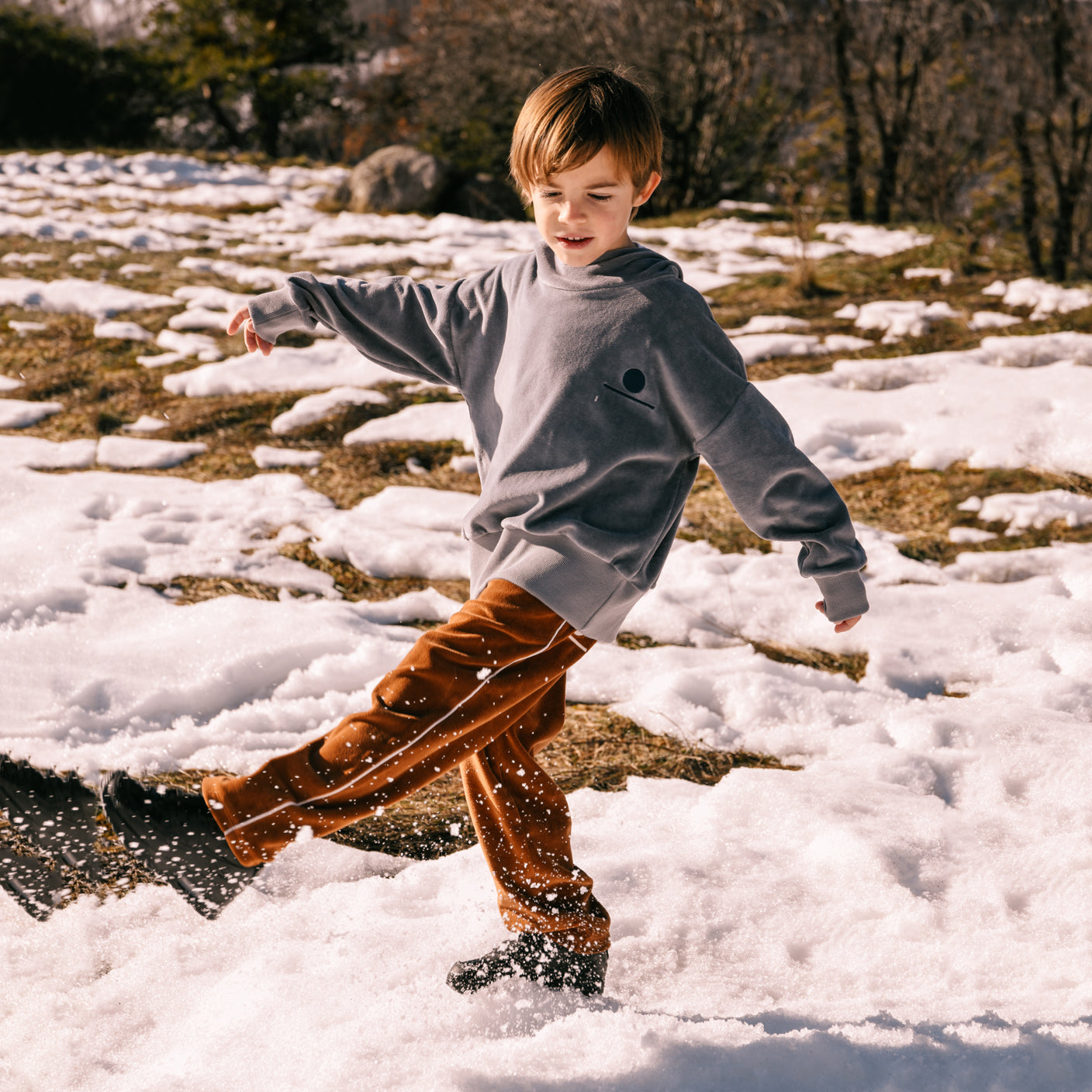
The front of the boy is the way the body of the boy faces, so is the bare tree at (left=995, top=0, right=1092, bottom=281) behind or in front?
behind

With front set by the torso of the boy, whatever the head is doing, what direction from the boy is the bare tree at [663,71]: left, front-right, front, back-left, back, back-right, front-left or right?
back-right

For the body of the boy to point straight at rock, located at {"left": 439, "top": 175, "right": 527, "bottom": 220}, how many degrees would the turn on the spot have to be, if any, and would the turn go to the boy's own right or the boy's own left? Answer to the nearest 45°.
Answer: approximately 135° to the boy's own right

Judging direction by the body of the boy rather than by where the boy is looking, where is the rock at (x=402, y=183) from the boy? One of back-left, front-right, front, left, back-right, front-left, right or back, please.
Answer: back-right

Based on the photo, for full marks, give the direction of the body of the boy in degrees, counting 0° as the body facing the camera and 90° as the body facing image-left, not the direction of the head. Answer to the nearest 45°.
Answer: approximately 45°
